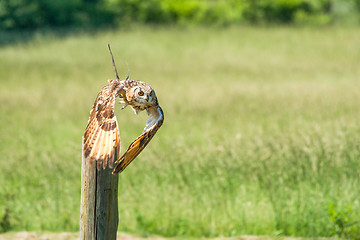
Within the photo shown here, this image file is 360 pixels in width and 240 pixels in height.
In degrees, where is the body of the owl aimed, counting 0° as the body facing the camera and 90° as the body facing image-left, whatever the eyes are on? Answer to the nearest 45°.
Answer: approximately 315°
